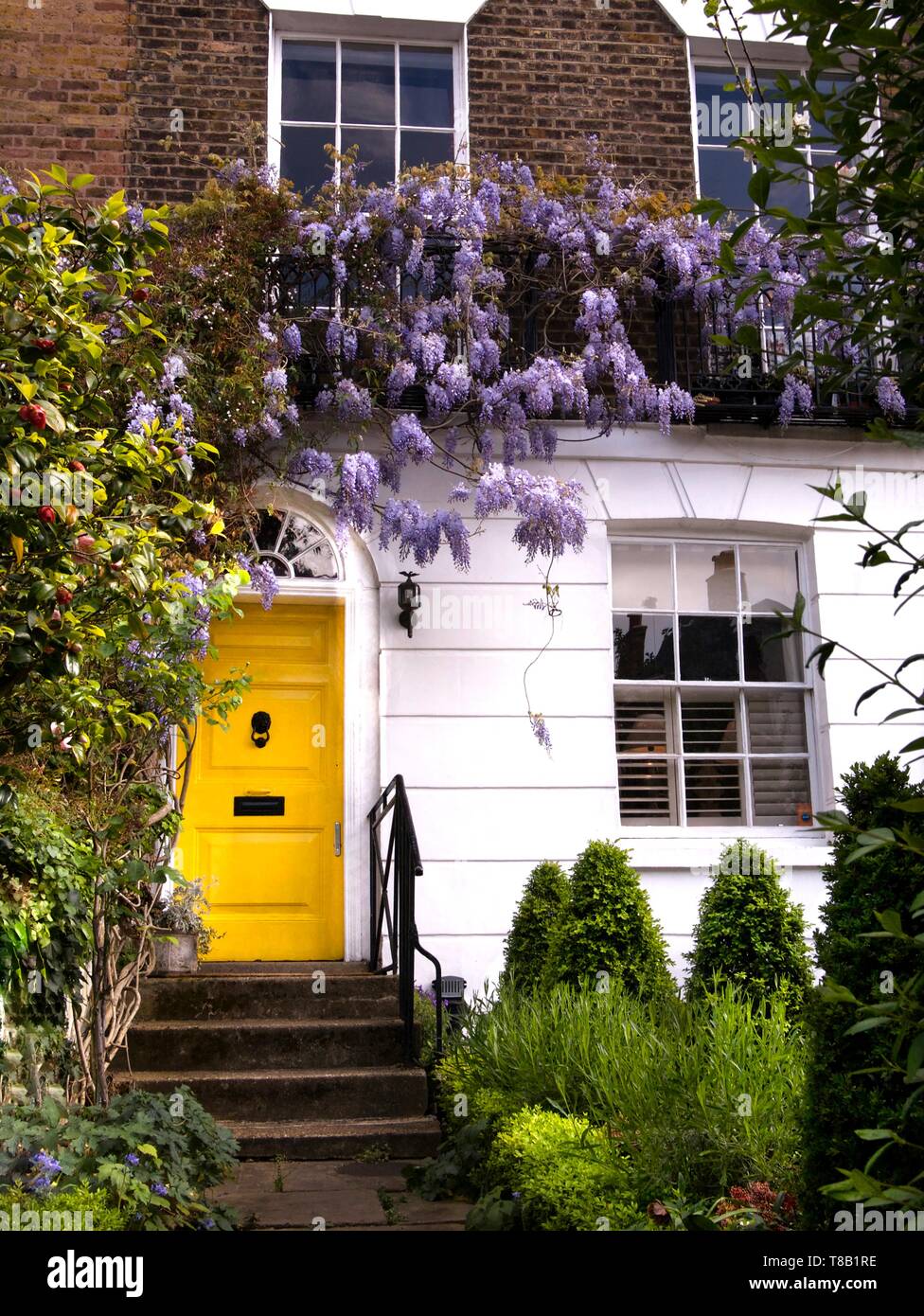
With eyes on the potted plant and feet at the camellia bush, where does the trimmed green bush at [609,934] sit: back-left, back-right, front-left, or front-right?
front-right

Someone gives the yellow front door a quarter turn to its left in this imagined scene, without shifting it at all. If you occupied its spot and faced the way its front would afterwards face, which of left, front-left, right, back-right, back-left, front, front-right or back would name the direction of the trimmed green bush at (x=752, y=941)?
front-right

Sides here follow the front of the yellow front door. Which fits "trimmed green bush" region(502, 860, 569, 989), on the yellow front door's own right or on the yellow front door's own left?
on the yellow front door's own left

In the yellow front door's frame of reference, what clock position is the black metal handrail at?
The black metal handrail is roughly at 11 o'clock from the yellow front door.

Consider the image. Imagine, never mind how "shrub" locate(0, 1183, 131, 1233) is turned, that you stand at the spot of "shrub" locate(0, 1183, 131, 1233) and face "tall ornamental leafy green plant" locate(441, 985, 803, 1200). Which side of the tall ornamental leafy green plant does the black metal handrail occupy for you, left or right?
left

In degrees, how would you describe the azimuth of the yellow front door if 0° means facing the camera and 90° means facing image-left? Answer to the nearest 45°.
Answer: approximately 0°

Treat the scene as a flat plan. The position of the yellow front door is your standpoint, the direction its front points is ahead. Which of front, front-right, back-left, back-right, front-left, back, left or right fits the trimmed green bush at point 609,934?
front-left

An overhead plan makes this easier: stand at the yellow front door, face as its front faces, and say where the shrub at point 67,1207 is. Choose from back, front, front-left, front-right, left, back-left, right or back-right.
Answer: front

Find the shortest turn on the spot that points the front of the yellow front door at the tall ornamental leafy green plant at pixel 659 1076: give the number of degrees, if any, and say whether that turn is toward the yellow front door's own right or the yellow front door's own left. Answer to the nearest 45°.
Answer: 0° — it already faces it

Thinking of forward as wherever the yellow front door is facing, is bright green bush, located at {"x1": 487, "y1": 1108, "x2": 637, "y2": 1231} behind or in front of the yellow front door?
in front

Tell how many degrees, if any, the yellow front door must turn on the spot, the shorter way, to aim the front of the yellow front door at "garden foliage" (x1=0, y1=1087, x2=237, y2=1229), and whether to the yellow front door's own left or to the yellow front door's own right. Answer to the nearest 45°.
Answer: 0° — it already faces it
